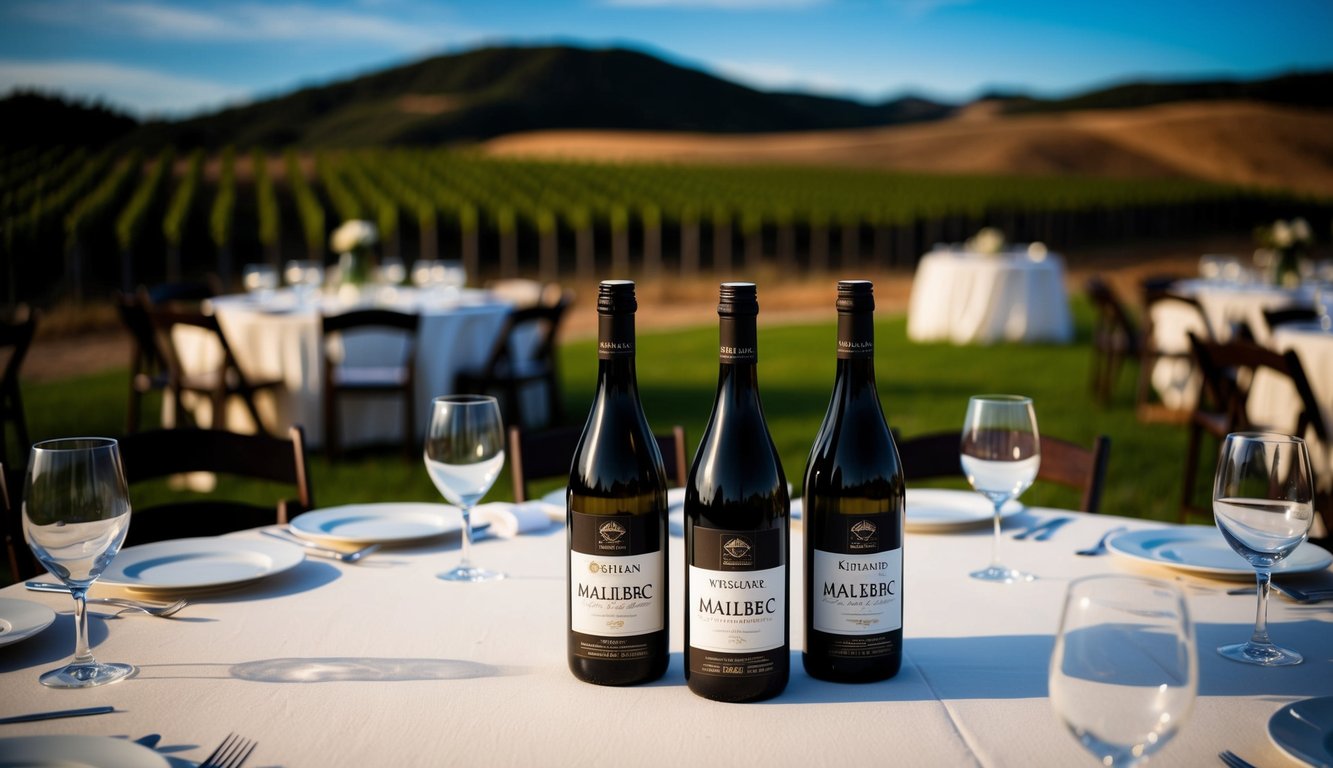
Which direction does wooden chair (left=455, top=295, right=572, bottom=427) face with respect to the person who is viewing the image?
facing away from the viewer and to the left of the viewer

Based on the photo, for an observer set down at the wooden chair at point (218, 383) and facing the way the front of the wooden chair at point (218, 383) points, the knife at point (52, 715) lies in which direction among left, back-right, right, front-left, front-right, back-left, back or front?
back-right

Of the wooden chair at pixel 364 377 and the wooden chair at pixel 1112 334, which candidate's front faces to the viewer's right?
the wooden chair at pixel 1112 334

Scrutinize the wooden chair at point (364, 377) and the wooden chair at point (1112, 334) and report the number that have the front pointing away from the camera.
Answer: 1

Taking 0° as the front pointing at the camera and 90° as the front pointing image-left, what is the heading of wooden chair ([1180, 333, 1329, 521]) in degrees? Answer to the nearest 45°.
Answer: approximately 225°

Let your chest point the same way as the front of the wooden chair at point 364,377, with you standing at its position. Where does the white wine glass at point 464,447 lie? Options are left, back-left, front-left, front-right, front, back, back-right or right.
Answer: back

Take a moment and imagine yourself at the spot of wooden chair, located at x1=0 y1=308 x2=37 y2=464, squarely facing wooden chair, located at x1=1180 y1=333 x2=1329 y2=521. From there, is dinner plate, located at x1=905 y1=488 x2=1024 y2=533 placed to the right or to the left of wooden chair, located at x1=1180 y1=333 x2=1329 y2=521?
right

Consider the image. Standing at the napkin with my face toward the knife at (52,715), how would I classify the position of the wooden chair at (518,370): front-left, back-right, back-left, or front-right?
back-right

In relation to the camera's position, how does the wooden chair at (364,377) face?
facing away from the viewer

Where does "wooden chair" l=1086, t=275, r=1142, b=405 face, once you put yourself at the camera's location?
facing to the right of the viewer

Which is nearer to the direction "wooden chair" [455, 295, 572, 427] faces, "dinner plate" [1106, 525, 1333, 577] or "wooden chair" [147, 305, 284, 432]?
the wooden chair

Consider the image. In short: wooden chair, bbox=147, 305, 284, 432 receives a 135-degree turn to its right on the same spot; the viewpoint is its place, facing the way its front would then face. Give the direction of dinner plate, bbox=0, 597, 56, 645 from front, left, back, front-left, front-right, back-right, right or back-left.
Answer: front
